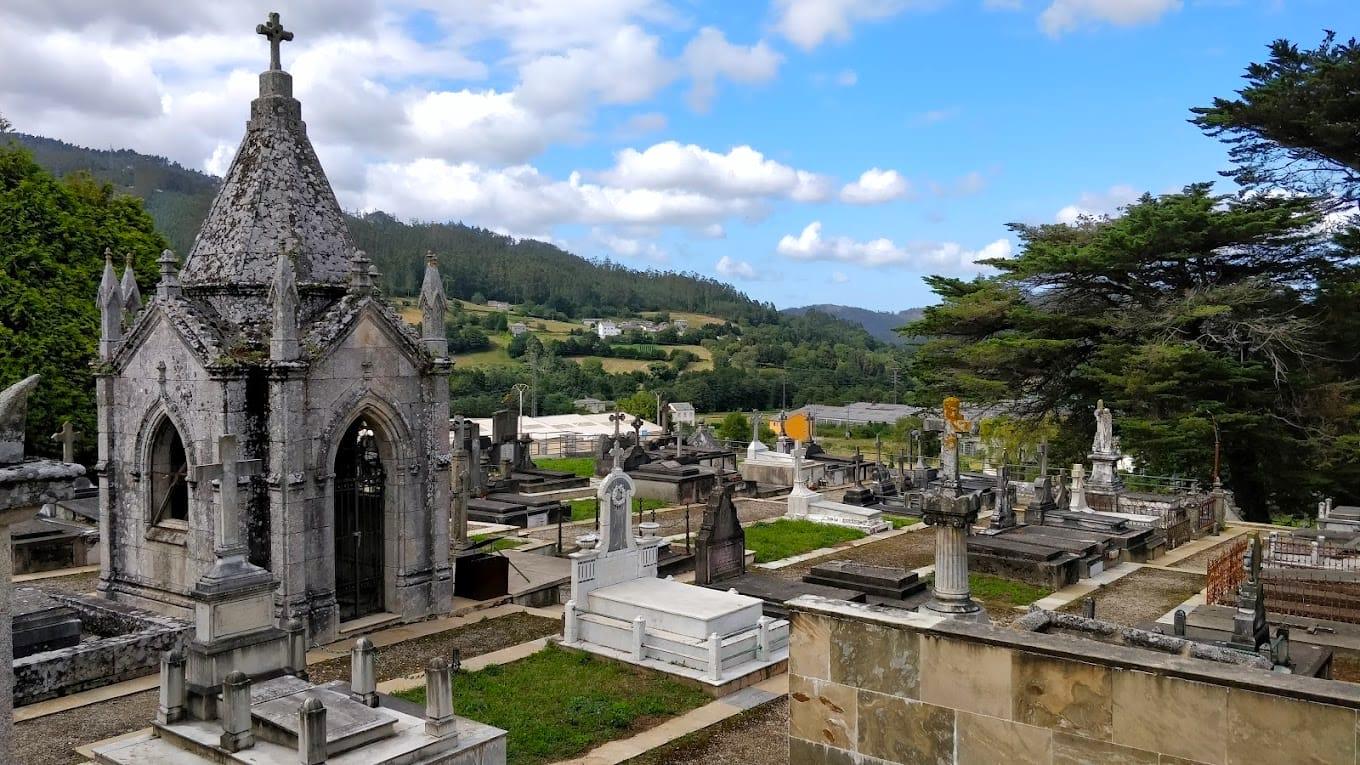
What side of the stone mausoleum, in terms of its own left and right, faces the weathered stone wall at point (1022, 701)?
front

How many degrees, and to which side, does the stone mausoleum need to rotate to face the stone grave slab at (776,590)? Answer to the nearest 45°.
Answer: approximately 45° to its left

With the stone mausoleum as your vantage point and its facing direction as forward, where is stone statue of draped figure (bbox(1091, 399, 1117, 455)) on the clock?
The stone statue of draped figure is roughly at 10 o'clock from the stone mausoleum.

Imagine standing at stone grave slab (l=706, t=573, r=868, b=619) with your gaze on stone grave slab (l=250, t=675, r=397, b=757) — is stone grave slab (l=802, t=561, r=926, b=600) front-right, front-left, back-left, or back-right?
back-left

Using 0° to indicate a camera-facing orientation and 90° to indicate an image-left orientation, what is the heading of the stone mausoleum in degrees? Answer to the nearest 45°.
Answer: approximately 315°

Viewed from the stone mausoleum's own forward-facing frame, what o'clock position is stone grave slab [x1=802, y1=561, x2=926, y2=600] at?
The stone grave slab is roughly at 11 o'clock from the stone mausoleum.

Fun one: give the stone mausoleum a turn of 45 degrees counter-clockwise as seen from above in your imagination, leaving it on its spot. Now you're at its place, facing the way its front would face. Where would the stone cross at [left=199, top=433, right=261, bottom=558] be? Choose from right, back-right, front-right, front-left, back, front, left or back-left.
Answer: right

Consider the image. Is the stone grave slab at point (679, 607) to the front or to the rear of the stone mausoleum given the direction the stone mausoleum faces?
to the front

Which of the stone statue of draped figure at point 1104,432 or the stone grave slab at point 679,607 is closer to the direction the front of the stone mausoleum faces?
the stone grave slab
